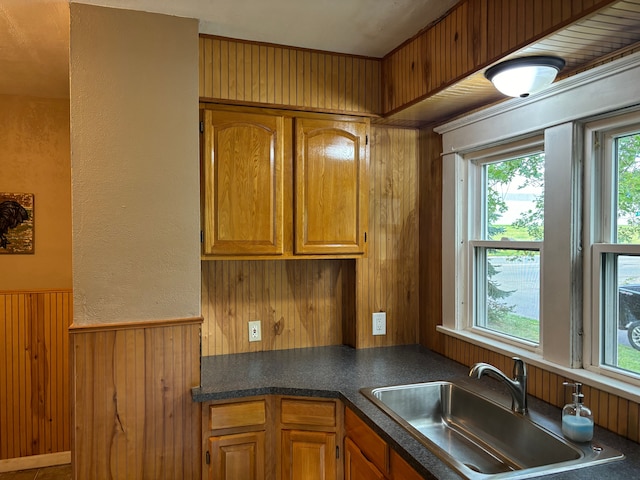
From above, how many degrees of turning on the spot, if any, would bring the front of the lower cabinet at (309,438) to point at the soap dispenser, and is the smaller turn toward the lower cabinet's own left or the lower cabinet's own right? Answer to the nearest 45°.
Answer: approximately 45° to the lower cabinet's own left

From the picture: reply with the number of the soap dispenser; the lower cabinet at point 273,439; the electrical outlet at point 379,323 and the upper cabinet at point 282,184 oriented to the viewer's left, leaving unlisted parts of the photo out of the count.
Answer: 1

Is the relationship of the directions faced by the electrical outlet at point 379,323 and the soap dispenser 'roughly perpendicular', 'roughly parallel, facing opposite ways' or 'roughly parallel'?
roughly perpendicular

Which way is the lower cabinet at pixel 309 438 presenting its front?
toward the camera

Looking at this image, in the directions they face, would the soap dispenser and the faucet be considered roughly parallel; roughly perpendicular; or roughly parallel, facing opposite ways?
roughly parallel

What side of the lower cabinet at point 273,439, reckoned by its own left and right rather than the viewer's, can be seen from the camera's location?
front

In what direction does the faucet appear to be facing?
to the viewer's left

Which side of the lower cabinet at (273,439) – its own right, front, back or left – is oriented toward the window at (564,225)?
left

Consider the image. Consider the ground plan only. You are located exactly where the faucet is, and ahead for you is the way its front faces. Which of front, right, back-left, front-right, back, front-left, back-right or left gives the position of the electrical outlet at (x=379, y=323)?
front-right

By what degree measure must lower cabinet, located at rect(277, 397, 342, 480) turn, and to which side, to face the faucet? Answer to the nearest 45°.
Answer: approximately 90° to its left

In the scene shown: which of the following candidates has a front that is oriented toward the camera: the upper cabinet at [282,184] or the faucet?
the upper cabinet

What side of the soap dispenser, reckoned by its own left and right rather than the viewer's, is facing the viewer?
left

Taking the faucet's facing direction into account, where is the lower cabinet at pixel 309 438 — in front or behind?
in front

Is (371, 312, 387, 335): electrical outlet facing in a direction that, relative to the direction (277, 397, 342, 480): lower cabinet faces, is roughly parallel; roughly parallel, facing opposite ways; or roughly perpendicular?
roughly parallel

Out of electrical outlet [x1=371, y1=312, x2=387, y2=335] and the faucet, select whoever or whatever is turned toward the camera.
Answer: the electrical outlet
